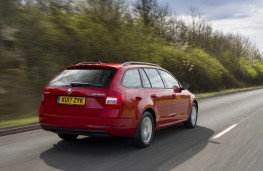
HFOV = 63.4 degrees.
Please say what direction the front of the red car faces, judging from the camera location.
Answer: facing away from the viewer and to the right of the viewer
